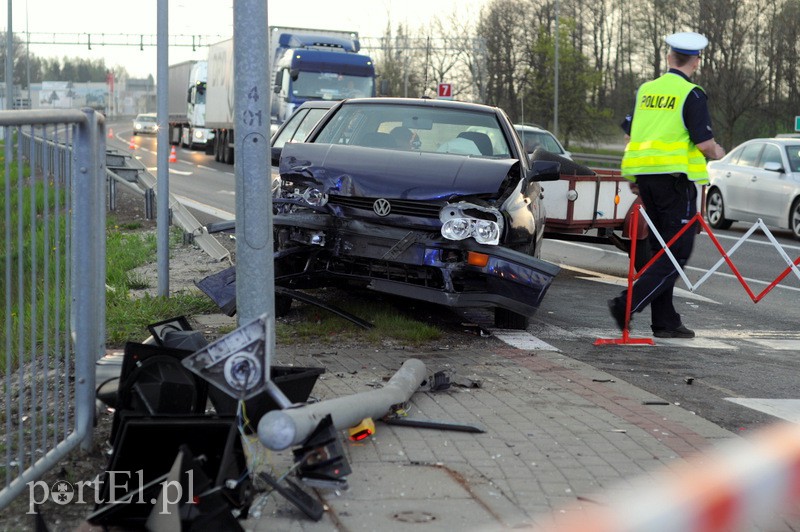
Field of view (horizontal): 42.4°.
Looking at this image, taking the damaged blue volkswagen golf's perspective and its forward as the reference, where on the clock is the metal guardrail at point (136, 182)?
The metal guardrail is roughly at 5 o'clock from the damaged blue volkswagen golf.

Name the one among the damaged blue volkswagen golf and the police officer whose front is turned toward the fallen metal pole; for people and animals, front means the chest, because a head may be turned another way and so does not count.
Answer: the damaged blue volkswagen golf

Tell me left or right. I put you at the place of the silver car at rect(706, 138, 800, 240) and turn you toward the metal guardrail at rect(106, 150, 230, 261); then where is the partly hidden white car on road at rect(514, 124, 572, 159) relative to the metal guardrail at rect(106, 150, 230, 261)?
right

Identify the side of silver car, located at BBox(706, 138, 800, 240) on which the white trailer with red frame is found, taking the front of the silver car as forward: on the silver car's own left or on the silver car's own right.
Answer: on the silver car's own right

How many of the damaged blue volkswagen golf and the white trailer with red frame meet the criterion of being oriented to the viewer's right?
0

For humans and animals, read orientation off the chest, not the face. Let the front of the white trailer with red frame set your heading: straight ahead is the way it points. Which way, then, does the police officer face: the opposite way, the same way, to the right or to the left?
the opposite way

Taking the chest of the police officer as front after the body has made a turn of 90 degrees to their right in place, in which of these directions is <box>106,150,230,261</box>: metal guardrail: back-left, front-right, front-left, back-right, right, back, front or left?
back
